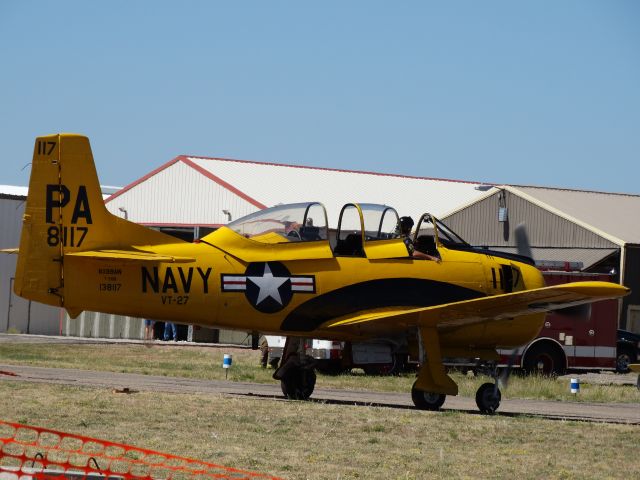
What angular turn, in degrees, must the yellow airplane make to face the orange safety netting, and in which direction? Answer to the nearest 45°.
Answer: approximately 135° to its right

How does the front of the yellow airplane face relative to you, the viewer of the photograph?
facing away from the viewer and to the right of the viewer

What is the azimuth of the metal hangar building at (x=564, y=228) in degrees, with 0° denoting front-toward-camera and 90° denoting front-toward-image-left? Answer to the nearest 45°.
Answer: approximately 45°
